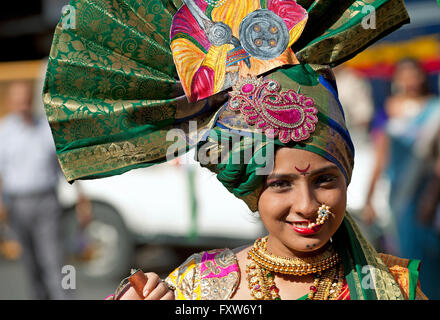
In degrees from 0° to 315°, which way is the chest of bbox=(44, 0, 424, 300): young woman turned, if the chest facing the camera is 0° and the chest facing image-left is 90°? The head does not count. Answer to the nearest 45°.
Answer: approximately 0°

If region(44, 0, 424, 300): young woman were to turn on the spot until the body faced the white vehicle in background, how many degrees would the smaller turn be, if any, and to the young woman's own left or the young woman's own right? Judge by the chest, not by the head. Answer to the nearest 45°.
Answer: approximately 180°

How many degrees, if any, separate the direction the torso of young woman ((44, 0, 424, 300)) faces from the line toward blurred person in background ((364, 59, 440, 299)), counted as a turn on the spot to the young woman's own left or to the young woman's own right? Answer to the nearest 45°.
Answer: approximately 135° to the young woman's own left
